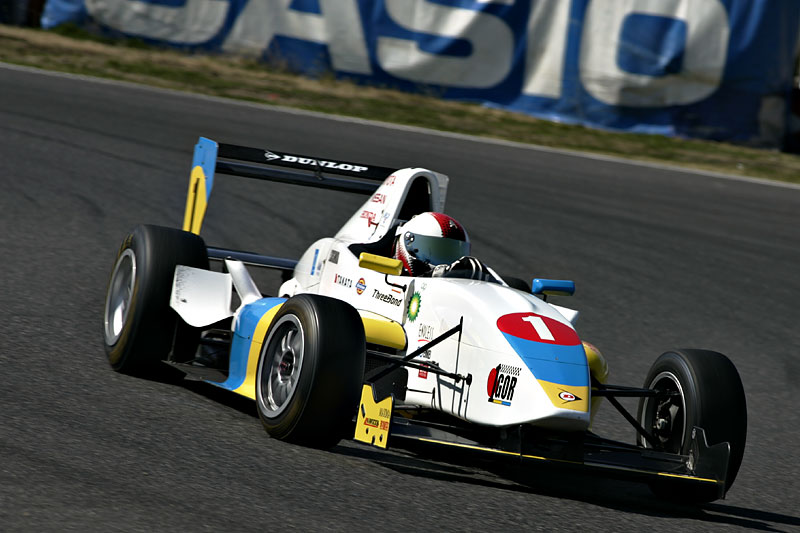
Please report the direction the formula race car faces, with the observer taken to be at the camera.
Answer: facing the viewer and to the right of the viewer

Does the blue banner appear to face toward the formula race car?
yes

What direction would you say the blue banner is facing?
toward the camera

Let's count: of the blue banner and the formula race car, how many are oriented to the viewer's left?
0

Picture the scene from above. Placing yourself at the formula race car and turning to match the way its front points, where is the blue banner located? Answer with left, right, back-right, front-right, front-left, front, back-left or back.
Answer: back-left
